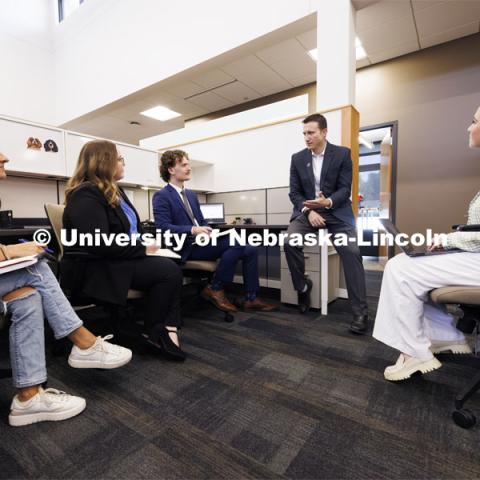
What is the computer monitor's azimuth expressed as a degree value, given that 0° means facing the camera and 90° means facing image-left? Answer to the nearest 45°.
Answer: approximately 0°

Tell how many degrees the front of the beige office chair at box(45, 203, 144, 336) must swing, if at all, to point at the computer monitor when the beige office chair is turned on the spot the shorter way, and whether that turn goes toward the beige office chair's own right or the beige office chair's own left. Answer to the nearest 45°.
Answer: approximately 45° to the beige office chair's own left

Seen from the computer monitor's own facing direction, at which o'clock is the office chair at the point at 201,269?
The office chair is roughly at 12 o'clock from the computer monitor.

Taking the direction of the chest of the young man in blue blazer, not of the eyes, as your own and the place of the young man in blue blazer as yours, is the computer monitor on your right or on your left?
on your left

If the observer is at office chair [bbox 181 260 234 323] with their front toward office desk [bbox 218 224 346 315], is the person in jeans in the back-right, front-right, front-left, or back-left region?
back-right

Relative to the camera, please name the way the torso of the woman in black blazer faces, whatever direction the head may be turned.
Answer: to the viewer's right

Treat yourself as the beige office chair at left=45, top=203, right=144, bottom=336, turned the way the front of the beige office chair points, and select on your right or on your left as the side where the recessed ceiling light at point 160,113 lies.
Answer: on your left

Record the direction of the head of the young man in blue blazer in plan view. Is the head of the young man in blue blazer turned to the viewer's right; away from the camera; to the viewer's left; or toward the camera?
to the viewer's right

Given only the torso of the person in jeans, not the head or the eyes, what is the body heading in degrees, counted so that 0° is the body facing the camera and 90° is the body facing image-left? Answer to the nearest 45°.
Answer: approximately 270°

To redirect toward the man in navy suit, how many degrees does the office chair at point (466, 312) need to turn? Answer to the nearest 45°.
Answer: approximately 45° to its right
